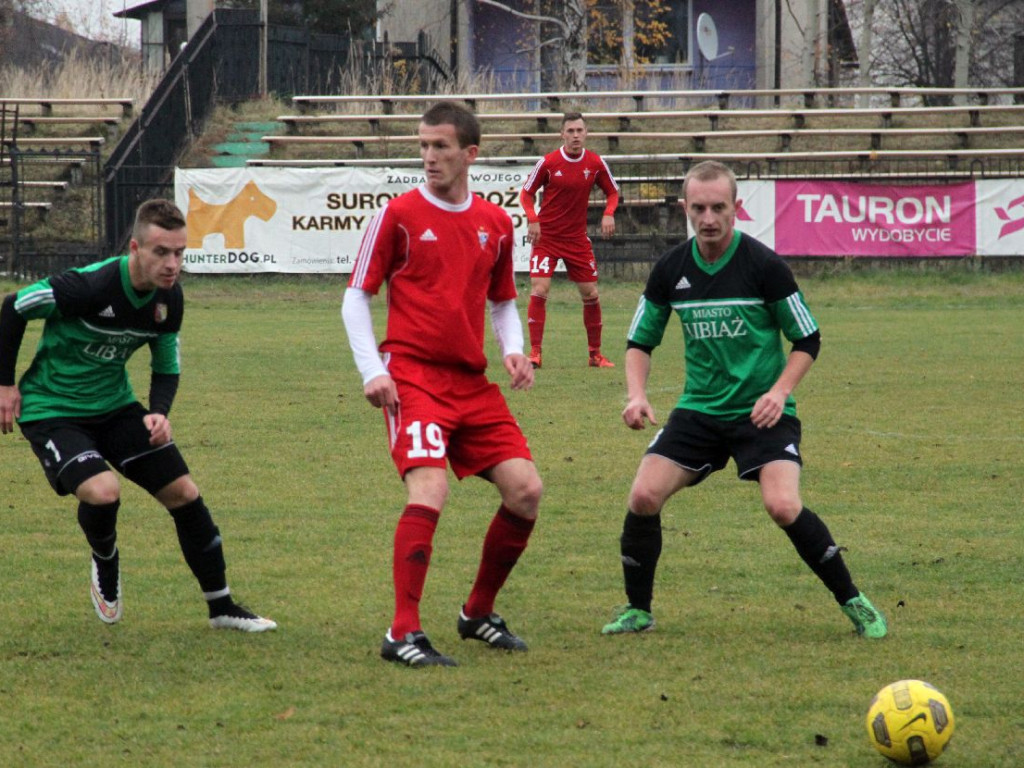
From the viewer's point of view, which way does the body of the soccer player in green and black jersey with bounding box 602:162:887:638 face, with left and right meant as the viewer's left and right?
facing the viewer

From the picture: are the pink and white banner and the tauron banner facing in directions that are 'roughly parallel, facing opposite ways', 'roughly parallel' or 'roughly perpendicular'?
roughly parallel

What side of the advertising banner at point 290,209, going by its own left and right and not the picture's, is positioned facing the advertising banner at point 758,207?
left

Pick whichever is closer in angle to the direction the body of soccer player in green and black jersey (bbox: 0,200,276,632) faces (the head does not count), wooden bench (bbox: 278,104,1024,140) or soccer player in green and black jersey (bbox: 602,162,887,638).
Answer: the soccer player in green and black jersey

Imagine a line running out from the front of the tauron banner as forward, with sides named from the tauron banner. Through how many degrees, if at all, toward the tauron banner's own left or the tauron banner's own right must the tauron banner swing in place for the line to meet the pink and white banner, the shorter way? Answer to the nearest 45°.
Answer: approximately 90° to the tauron banner's own left

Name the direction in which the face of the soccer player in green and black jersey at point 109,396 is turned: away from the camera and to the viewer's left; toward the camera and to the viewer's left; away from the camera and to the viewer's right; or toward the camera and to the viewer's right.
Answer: toward the camera and to the viewer's right

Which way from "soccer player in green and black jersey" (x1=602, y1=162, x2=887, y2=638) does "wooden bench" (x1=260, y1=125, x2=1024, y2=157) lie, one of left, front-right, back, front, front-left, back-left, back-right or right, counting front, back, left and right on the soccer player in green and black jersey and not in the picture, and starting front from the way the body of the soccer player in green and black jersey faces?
back

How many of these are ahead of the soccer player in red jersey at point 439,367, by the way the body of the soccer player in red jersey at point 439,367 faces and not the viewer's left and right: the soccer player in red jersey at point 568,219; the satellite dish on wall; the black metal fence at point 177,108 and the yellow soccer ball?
1

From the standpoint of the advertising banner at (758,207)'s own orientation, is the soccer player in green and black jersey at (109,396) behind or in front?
in front

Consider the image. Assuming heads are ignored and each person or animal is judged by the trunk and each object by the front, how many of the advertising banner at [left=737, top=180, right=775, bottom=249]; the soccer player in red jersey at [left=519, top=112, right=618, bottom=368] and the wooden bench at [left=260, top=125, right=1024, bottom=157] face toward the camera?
3

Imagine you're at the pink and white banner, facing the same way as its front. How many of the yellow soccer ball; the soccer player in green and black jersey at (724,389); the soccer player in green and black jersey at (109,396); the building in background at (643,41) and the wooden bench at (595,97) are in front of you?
3

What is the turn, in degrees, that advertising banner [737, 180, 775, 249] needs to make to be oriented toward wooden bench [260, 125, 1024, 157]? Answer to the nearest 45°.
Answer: approximately 180°

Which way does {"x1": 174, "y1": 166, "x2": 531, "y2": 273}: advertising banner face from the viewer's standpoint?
toward the camera

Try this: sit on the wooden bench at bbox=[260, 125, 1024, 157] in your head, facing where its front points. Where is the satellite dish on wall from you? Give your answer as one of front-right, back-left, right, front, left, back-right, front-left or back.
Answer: back

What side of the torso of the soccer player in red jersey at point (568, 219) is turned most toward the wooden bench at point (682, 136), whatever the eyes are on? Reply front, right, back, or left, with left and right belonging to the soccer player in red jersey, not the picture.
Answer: back

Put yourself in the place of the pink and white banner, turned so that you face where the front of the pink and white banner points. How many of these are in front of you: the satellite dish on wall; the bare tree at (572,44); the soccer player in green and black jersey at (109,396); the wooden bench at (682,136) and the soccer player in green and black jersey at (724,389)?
2

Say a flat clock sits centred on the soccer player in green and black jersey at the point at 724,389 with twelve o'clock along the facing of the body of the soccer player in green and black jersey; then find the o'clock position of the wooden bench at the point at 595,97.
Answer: The wooden bench is roughly at 6 o'clock from the soccer player in green and black jersey.
